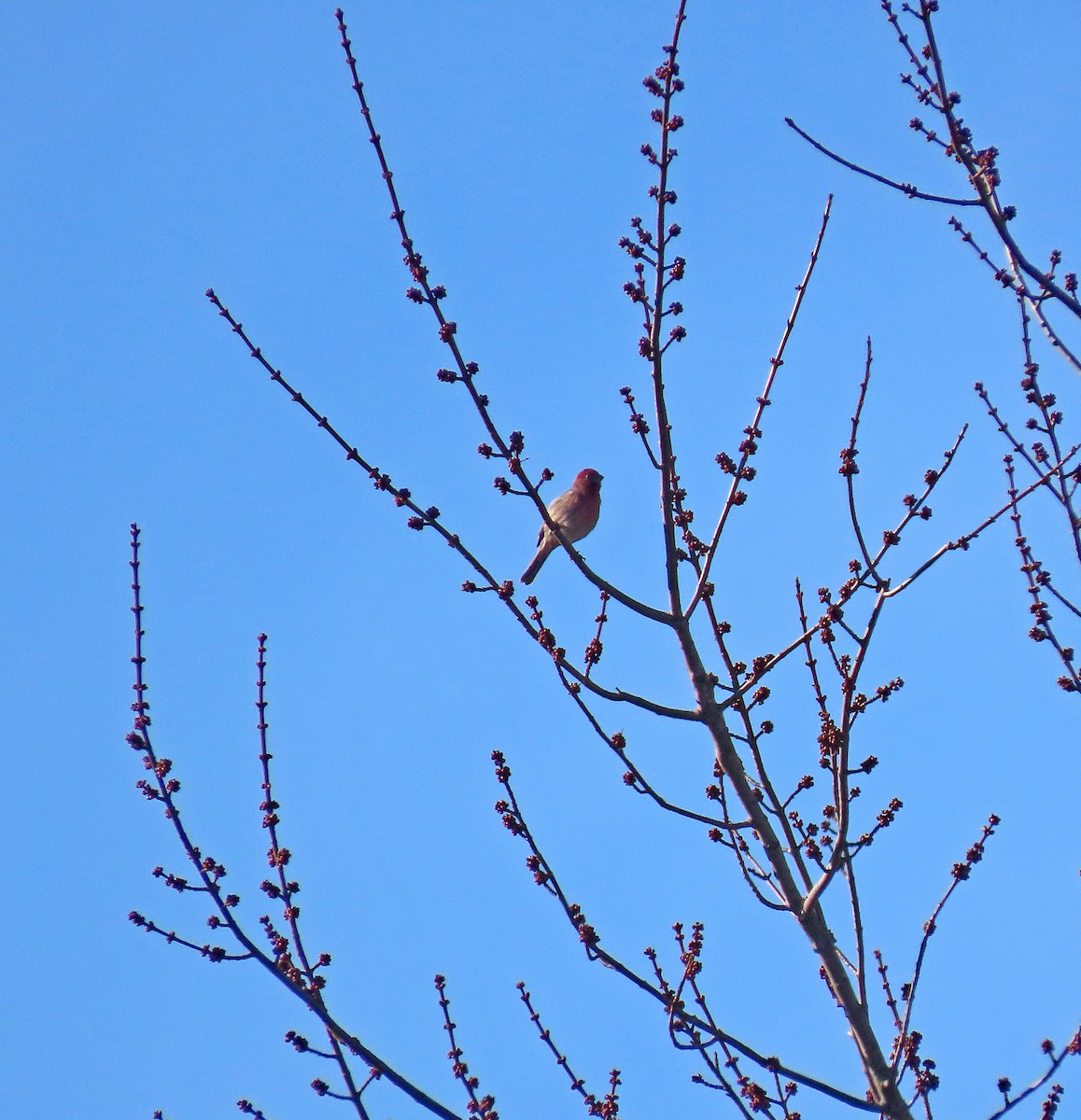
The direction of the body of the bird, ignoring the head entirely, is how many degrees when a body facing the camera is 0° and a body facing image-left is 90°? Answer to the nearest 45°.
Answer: approximately 270°
